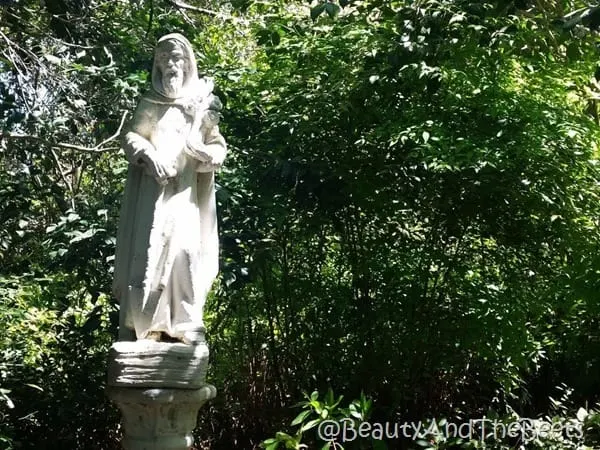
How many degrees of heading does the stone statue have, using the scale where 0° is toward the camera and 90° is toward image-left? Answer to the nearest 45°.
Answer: approximately 0°
